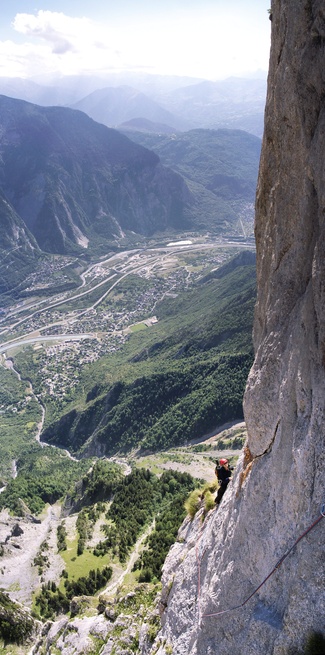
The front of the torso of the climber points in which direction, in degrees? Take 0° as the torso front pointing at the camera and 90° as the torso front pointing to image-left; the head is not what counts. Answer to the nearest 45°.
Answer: approximately 270°
